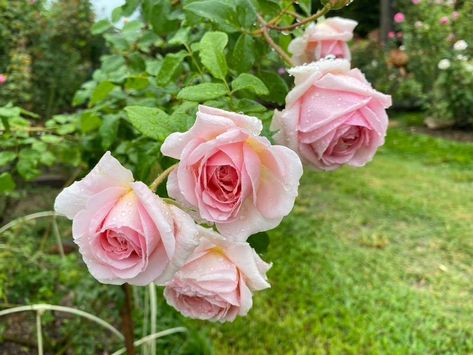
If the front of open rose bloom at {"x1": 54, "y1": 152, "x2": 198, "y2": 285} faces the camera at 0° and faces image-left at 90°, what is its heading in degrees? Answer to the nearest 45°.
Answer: approximately 0°

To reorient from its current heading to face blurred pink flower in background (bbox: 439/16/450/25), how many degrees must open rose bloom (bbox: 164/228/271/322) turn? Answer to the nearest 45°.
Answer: approximately 180°

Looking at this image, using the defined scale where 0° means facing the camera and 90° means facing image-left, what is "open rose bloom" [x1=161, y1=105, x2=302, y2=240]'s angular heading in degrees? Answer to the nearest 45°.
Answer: approximately 0°

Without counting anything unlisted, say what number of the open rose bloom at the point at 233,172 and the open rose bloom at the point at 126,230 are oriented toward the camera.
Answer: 2
